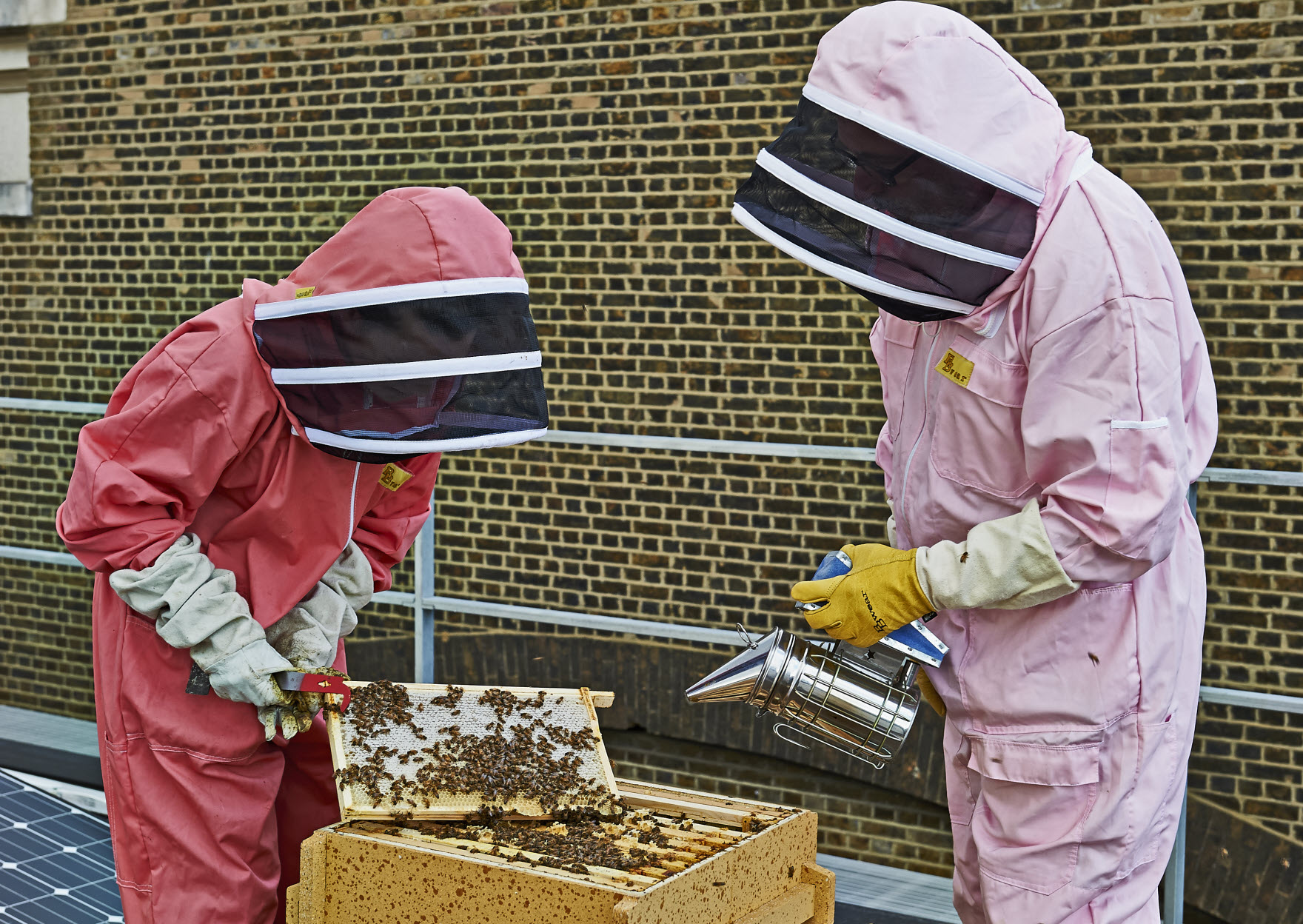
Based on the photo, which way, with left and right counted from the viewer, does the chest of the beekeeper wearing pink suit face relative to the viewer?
facing the viewer and to the left of the viewer

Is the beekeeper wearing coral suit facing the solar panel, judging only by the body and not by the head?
no

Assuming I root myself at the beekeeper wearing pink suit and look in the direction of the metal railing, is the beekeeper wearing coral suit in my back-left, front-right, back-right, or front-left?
front-left

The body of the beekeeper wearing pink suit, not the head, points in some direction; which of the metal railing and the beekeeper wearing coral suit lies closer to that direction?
the beekeeper wearing coral suit

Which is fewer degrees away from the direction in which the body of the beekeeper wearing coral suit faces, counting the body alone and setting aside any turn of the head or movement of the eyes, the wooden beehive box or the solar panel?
the wooden beehive box

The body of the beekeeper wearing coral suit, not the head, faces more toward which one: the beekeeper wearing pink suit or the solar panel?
the beekeeper wearing pink suit

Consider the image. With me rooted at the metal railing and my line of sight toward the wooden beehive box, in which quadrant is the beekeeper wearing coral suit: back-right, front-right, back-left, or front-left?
front-right

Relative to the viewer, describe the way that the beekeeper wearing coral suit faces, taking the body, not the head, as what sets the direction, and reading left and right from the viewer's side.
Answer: facing the viewer and to the right of the viewer

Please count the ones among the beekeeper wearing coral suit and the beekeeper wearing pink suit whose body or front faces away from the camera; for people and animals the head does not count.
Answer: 0

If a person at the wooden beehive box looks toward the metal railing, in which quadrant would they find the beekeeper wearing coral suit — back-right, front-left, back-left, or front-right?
front-left

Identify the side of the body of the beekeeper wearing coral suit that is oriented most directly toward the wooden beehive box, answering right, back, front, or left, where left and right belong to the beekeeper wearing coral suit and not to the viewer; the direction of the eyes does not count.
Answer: front

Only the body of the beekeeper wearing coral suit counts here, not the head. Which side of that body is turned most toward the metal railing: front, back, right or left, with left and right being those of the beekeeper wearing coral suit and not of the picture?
left
